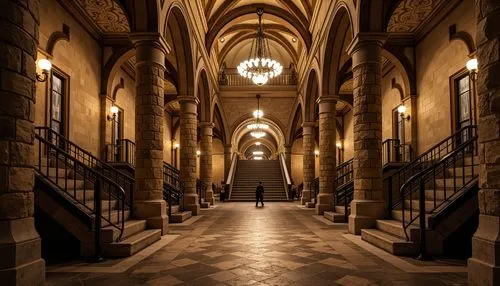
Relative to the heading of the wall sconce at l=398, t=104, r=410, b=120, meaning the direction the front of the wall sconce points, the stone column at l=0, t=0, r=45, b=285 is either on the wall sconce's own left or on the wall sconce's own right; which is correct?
on the wall sconce's own left

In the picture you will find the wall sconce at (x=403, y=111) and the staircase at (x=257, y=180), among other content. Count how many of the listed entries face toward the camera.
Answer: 1

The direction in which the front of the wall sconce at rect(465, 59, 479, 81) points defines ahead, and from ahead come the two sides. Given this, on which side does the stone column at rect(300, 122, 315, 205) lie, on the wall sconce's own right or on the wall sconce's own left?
on the wall sconce's own right

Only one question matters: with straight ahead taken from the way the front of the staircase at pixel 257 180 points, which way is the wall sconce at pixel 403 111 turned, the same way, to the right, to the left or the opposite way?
to the right

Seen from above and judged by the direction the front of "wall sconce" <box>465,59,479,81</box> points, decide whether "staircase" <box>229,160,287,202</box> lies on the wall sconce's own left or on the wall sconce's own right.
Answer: on the wall sconce's own right

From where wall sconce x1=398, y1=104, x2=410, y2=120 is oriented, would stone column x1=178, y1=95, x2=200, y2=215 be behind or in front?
in front

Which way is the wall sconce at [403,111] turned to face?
to the viewer's left

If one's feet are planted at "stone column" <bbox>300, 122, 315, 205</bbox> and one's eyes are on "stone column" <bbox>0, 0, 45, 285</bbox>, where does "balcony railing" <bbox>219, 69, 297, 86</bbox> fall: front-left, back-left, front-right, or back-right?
back-right

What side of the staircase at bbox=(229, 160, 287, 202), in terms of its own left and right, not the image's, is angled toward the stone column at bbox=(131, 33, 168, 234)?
front

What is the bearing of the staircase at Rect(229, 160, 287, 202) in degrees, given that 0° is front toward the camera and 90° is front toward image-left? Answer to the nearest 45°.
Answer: approximately 0°

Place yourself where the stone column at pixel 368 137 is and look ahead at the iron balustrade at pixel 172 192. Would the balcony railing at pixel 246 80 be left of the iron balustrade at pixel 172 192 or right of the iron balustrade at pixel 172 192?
right

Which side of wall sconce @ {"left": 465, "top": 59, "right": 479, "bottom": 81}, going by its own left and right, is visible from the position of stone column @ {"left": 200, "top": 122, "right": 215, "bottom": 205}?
right

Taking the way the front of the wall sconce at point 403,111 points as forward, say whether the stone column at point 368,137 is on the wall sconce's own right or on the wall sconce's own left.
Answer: on the wall sconce's own left
